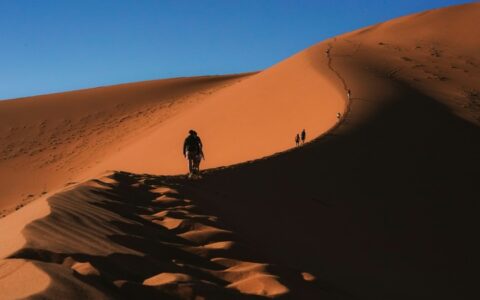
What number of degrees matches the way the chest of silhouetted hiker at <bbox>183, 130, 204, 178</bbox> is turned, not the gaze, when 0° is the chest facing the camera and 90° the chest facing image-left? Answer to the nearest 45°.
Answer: approximately 180°
